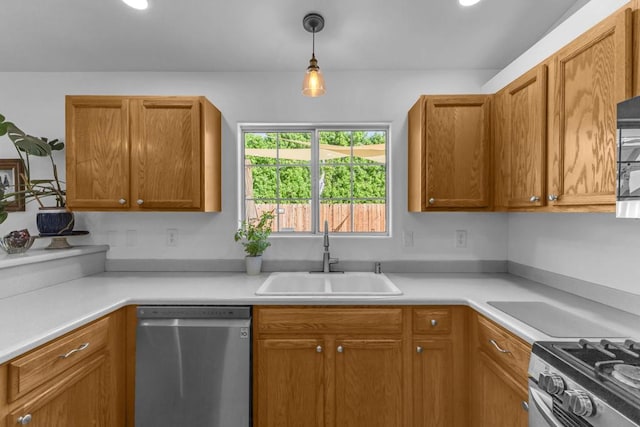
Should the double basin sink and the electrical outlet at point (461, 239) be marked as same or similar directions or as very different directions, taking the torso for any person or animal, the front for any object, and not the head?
same or similar directions

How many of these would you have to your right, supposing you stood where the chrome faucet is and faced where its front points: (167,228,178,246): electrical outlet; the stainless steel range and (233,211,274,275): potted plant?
2

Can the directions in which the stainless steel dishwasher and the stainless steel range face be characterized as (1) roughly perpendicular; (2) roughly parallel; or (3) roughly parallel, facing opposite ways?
roughly perpendicular

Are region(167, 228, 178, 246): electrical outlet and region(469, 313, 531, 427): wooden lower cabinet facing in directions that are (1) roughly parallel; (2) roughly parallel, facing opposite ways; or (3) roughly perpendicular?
roughly perpendicular

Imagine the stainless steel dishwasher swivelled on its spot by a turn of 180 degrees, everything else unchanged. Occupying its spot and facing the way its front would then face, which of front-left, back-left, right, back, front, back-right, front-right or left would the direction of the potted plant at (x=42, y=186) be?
front-left

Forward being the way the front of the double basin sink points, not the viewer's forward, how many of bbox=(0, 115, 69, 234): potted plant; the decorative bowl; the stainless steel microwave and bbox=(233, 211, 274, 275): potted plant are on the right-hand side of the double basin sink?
3

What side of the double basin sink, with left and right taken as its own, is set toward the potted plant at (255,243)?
right

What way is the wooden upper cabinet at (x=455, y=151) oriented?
toward the camera

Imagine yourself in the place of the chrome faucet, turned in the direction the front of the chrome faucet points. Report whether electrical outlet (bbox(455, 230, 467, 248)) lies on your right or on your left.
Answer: on your left

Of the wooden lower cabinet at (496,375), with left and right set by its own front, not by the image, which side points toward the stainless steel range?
left

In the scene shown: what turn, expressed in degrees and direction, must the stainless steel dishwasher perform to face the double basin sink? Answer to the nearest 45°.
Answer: approximately 90° to its left

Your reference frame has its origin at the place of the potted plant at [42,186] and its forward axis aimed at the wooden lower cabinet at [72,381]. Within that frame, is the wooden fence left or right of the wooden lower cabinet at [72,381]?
left

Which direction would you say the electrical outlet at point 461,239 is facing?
toward the camera

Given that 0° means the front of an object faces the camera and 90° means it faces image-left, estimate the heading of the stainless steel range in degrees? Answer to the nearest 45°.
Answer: approximately 45°

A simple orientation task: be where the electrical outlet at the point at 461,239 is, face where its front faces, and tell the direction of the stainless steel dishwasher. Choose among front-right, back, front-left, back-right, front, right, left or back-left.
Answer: front-right

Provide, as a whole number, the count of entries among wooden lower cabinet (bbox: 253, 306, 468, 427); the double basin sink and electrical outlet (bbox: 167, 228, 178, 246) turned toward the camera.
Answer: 3

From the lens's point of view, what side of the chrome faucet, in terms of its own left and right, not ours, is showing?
front
